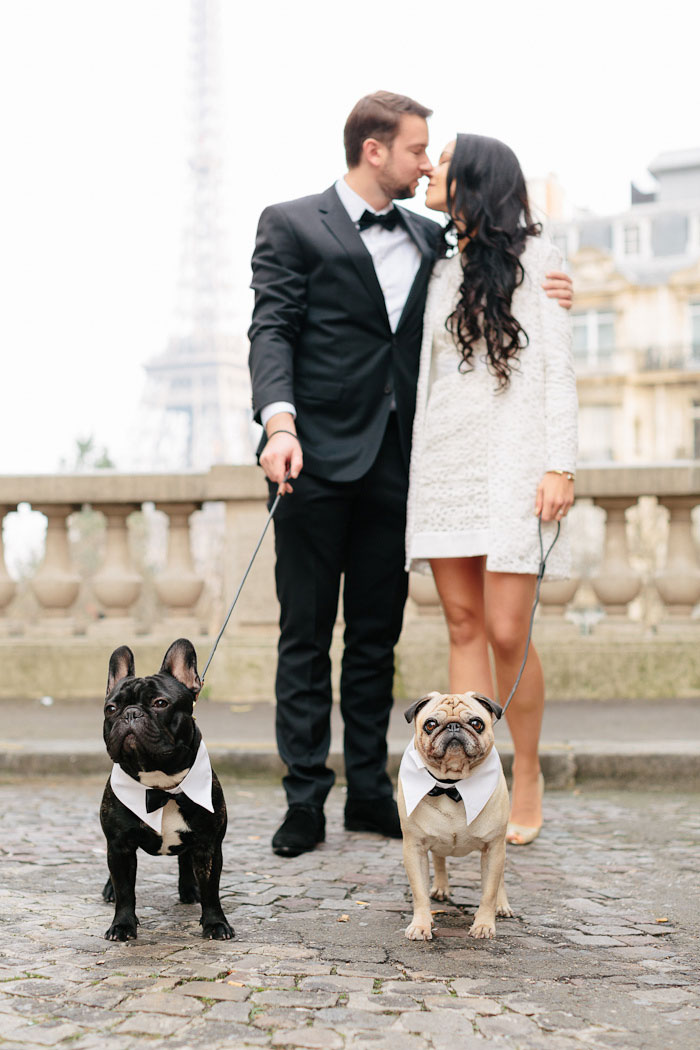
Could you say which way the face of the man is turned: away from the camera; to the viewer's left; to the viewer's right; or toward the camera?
to the viewer's right

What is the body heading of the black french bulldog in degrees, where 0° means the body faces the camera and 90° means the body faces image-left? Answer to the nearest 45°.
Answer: approximately 0°

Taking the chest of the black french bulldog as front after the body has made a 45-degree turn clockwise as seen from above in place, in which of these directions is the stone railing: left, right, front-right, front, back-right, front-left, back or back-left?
back-right

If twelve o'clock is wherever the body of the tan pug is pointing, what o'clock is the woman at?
The woman is roughly at 6 o'clock from the tan pug.

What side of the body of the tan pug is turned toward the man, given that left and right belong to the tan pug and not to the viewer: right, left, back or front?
back

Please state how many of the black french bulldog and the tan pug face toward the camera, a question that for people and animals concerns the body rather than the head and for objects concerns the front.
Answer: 2

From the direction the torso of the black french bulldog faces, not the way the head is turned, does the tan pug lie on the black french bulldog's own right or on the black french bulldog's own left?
on the black french bulldog's own left

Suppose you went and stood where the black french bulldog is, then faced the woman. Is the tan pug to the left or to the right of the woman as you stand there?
right

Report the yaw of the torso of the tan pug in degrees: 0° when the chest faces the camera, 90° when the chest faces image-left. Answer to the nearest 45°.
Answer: approximately 0°

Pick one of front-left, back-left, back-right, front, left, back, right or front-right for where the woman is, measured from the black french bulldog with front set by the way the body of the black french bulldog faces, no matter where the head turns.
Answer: back-left

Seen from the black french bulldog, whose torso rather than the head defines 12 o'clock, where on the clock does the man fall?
The man is roughly at 7 o'clock from the black french bulldog.
